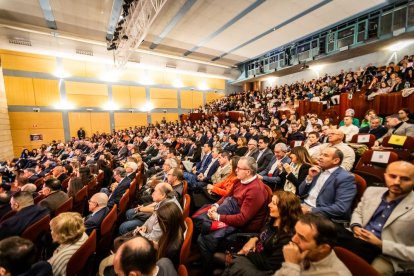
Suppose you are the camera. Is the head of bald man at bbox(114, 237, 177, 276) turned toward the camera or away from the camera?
away from the camera

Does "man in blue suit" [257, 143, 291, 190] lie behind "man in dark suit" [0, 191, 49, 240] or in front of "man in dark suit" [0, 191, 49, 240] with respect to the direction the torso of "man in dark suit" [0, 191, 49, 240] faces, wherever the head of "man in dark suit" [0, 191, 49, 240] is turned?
behind

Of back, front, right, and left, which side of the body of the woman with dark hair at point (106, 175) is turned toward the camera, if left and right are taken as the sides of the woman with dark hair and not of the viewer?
left

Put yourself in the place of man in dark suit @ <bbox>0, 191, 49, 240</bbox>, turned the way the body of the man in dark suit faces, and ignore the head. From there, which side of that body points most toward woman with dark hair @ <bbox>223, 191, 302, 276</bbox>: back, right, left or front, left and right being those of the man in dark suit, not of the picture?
back

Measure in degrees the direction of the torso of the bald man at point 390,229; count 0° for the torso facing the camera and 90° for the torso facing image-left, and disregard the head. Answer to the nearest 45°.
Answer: approximately 45°

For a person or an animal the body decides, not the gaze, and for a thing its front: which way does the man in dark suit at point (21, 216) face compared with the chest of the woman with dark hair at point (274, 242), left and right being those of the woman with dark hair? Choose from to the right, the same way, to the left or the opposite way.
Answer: the same way

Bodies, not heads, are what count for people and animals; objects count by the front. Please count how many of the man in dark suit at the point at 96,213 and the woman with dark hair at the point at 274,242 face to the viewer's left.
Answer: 2

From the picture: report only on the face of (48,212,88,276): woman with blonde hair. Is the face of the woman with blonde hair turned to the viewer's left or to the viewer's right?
to the viewer's left

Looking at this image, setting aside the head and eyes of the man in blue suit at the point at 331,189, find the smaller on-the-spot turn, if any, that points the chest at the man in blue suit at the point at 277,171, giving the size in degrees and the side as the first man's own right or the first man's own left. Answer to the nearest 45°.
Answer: approximately 90° to the first man's own right

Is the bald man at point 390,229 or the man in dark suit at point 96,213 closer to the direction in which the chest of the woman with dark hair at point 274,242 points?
the man in dark suit

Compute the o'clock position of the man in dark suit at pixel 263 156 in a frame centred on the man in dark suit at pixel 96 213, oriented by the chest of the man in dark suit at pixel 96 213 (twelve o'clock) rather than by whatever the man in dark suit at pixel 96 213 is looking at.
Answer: the man in dark suit at pixel 263 156 is roughly at 6 o'clock from the man in dark suit at pixel 96 213.

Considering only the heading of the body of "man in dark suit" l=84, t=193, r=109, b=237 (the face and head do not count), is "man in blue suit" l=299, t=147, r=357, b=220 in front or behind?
behind

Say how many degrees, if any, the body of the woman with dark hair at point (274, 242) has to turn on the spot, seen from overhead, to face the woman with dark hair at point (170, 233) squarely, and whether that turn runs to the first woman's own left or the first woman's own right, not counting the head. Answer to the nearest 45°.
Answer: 0° — they already face them

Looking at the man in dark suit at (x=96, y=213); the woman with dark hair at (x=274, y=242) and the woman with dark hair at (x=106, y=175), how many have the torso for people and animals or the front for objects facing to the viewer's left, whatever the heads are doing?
3

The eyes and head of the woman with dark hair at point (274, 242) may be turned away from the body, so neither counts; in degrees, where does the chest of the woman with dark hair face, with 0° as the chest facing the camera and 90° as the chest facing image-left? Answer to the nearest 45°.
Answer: approximately 90°

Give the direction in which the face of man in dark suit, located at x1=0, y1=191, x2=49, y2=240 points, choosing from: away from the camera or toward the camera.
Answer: away from the camera

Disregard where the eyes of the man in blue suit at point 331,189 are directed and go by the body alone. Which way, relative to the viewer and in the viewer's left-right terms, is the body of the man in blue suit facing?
facing the viewer and to the left of the viewer

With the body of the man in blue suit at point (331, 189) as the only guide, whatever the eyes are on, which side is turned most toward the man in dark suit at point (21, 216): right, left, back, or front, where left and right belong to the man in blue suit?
front

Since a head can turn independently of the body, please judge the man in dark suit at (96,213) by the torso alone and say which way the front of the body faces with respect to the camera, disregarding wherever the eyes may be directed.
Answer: to the viewer's left
